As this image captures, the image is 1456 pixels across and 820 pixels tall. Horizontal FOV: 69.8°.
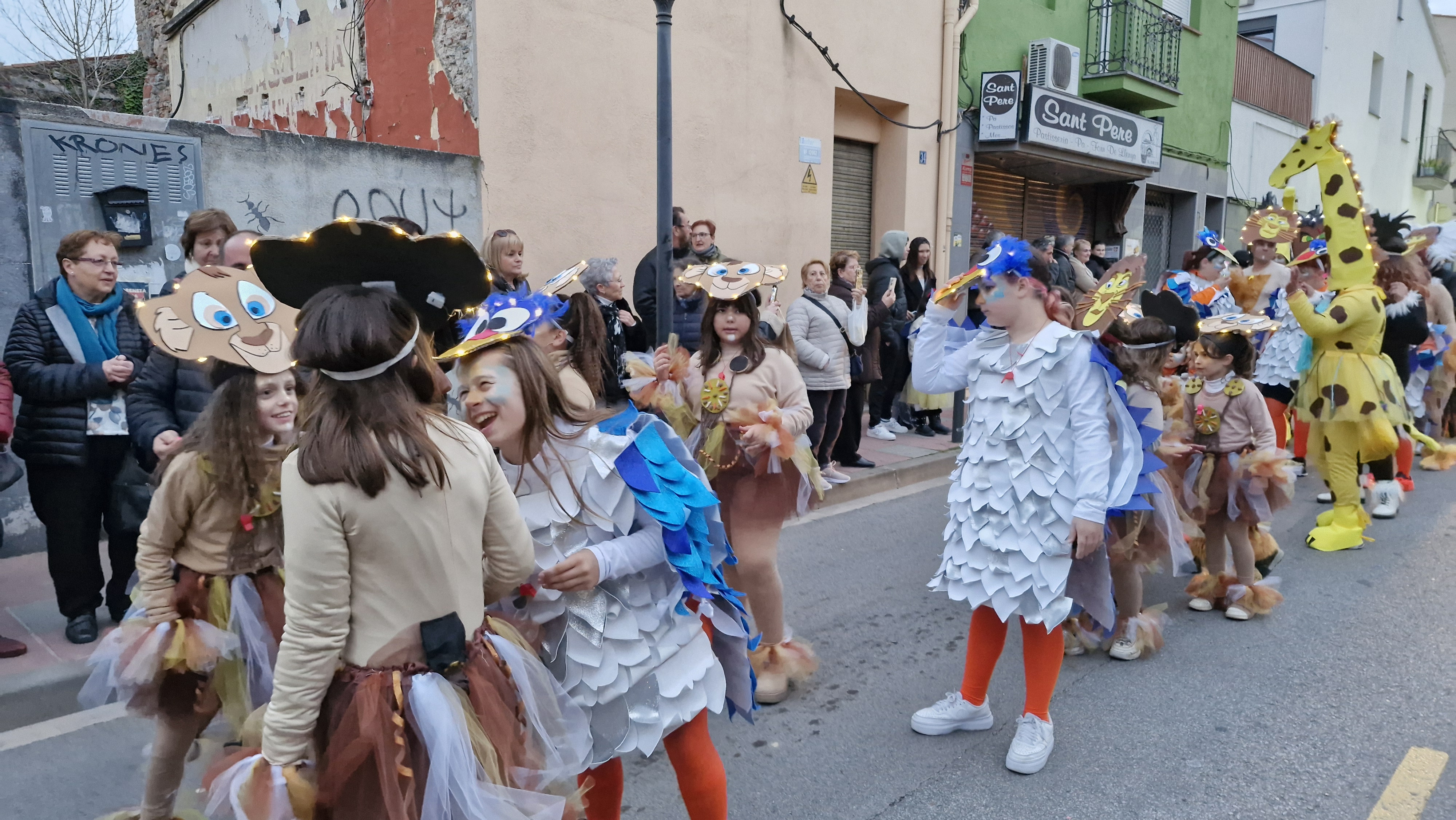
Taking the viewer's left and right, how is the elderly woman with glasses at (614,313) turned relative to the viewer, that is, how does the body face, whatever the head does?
facing the viewer and to the right of the viewer

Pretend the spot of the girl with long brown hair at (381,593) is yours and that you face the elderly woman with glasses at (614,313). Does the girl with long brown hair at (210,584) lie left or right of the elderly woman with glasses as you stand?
left

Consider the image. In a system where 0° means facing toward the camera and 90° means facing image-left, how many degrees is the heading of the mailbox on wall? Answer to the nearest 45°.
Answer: approximately 0°

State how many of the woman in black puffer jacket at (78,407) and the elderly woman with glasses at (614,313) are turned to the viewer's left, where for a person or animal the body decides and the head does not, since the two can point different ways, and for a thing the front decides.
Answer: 0

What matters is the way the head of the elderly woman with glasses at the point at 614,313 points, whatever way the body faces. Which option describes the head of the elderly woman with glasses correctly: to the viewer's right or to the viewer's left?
to the viewer's right

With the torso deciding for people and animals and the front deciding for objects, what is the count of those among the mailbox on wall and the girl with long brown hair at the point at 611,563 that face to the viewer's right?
0

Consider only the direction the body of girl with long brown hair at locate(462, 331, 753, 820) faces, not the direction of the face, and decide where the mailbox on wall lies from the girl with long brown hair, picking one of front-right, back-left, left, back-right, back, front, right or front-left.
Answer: right

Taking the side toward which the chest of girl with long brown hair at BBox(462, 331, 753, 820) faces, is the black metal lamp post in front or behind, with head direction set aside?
behind

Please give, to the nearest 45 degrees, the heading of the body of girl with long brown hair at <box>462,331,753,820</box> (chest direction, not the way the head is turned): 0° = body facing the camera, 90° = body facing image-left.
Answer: approximately 45°

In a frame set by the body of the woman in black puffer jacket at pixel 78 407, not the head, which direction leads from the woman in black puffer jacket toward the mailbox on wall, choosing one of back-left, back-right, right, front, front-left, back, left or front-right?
back-left

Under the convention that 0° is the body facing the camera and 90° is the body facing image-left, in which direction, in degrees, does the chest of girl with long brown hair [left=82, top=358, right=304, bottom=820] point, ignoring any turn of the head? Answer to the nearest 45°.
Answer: approximately 315°
